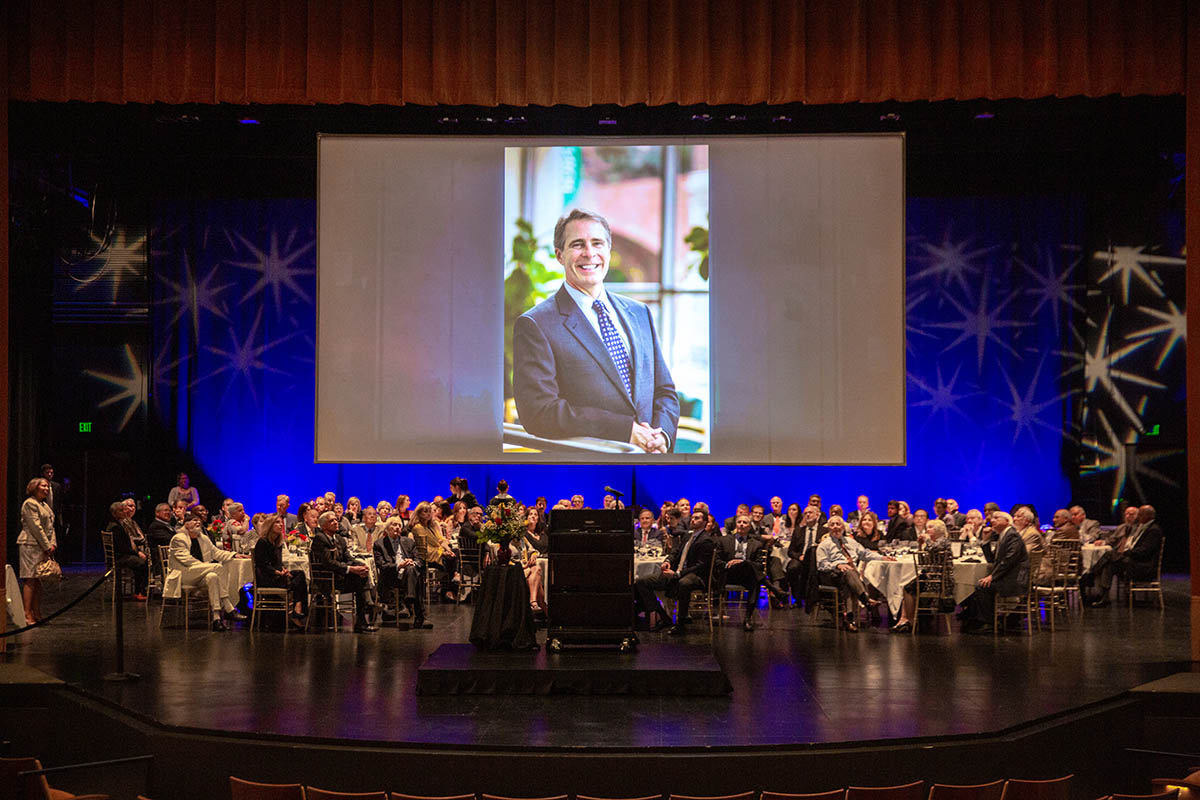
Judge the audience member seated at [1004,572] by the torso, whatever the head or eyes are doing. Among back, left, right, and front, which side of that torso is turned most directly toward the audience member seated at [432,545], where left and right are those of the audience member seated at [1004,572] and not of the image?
front

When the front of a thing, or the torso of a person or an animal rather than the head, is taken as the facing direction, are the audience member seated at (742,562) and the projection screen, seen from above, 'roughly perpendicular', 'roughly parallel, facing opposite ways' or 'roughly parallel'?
roughly parallel

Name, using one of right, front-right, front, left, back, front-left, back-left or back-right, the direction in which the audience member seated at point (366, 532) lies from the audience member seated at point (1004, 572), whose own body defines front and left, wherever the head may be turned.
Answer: front

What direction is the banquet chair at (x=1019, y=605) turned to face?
to the viewer's left

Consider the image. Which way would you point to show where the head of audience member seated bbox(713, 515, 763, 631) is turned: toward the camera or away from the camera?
toward the camera

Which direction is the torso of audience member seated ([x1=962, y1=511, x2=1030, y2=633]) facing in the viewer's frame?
to the viewer's left

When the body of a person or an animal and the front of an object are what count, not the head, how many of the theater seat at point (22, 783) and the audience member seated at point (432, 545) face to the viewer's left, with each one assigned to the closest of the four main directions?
0

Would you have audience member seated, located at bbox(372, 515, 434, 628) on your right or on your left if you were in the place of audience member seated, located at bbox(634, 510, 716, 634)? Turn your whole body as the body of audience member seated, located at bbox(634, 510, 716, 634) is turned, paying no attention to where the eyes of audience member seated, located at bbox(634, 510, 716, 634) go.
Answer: on your right

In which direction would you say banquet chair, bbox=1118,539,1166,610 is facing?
to the viewer's left

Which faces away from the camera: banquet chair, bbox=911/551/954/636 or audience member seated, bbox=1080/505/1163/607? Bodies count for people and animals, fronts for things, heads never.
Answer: the banquet chair

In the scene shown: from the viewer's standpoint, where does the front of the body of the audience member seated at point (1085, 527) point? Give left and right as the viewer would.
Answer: facing the viewer and to the left of the viewer

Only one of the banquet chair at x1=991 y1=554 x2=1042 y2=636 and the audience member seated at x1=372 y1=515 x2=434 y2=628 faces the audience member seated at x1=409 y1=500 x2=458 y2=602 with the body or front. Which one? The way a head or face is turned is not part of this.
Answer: the banquet chair

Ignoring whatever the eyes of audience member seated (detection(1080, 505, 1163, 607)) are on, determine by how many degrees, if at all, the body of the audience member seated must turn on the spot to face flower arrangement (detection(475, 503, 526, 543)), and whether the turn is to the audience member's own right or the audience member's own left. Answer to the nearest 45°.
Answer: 0° — they already face it
